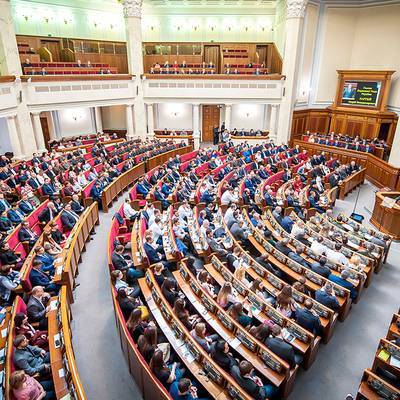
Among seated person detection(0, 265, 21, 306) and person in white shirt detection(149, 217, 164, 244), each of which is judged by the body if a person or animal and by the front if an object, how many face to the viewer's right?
2

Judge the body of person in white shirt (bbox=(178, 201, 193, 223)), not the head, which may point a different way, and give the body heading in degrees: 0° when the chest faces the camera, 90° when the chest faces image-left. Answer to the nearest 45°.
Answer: approximately 270°

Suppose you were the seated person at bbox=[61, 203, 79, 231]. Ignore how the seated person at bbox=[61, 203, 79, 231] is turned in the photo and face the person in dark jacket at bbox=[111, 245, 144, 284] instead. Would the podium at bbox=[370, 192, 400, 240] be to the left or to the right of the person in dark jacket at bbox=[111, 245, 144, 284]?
left

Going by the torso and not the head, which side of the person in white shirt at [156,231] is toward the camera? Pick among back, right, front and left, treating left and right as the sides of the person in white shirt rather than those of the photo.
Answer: right

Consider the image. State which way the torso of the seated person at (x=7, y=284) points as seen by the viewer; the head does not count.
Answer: to the viewer's right

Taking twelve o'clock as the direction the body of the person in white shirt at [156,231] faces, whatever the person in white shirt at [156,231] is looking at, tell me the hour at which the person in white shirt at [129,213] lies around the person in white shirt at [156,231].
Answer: the person in white shirt at [129,213] is roughly at 8 o'clock from the person in white shirt at [156,231].

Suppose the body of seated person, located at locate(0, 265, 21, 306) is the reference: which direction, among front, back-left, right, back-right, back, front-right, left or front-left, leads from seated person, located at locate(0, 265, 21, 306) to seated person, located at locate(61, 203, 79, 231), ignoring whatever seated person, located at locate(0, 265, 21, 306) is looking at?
front-left

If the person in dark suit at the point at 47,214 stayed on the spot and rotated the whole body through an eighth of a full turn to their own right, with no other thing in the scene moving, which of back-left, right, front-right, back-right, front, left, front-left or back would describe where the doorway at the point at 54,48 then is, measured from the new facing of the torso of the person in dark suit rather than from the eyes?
back

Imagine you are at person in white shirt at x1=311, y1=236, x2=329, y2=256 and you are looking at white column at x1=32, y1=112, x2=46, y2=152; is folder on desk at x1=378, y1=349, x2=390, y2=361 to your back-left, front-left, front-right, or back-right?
back-left

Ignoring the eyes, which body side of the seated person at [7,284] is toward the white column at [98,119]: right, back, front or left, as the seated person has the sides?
left

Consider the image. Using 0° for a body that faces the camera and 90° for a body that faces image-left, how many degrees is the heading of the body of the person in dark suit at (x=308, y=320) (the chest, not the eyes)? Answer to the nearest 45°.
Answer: approximately 225°

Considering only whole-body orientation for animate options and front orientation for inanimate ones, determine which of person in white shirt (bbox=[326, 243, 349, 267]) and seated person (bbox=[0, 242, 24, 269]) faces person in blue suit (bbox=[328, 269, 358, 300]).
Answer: the seated person

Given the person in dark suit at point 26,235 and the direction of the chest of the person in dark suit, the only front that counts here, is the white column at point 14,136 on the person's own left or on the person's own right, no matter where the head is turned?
on the person's own left

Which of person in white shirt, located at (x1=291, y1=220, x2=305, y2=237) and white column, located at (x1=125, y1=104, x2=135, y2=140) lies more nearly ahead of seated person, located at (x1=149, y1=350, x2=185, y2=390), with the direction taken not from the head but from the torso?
the person in white shirt

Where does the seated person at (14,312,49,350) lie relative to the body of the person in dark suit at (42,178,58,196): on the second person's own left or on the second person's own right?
on the second person's own right

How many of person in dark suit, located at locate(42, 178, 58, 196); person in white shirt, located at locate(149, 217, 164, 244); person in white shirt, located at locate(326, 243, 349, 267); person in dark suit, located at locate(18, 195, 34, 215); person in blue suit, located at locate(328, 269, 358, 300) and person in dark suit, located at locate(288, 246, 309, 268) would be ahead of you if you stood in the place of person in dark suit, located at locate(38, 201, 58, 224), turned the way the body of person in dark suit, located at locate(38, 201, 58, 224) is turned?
4

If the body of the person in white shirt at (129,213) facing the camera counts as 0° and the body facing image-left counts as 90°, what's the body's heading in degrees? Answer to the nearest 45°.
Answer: approximately 270°
